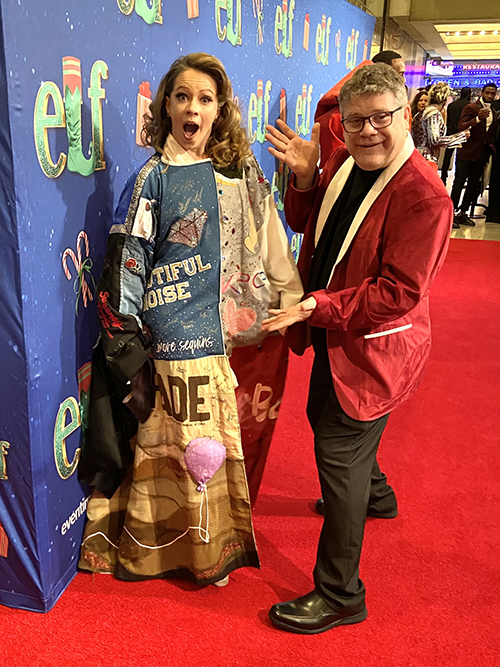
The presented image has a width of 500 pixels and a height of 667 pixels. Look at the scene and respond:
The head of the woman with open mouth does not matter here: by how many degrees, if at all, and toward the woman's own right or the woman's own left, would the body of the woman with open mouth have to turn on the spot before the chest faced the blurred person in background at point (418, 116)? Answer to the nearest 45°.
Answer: approximately 135° to the woman's own left

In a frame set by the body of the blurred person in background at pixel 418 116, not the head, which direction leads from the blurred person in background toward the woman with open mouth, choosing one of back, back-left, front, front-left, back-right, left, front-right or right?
front-right

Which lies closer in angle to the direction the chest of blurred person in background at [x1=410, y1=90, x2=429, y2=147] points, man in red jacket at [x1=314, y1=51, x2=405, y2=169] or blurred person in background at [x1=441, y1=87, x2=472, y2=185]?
the man in red jacket

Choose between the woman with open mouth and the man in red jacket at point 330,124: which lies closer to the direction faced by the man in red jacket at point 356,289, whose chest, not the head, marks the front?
the woman with open mouth

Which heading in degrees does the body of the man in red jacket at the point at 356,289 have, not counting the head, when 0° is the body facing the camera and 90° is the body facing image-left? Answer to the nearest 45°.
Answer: approximately 45°

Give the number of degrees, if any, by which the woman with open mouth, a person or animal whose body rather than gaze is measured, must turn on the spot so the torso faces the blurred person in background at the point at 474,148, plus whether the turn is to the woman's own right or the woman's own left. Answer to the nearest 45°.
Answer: approximately 135° to the woman's own left

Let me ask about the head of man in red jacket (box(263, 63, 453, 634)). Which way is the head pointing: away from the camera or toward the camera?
toward the camera

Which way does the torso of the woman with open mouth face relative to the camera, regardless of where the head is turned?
toward the camera

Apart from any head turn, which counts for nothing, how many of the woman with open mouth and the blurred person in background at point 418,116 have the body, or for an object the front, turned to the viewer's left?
0

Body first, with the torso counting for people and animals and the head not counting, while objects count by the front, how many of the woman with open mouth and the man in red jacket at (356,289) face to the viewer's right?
0

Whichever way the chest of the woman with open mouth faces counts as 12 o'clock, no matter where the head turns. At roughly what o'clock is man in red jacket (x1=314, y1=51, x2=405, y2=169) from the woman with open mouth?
The man in red jacket is roughly at 7 o'clock from the woman with open mouth.

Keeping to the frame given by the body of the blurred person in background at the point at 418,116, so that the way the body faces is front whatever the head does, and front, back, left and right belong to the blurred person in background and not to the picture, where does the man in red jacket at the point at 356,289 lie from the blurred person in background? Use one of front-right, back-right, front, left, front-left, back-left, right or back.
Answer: front-right
